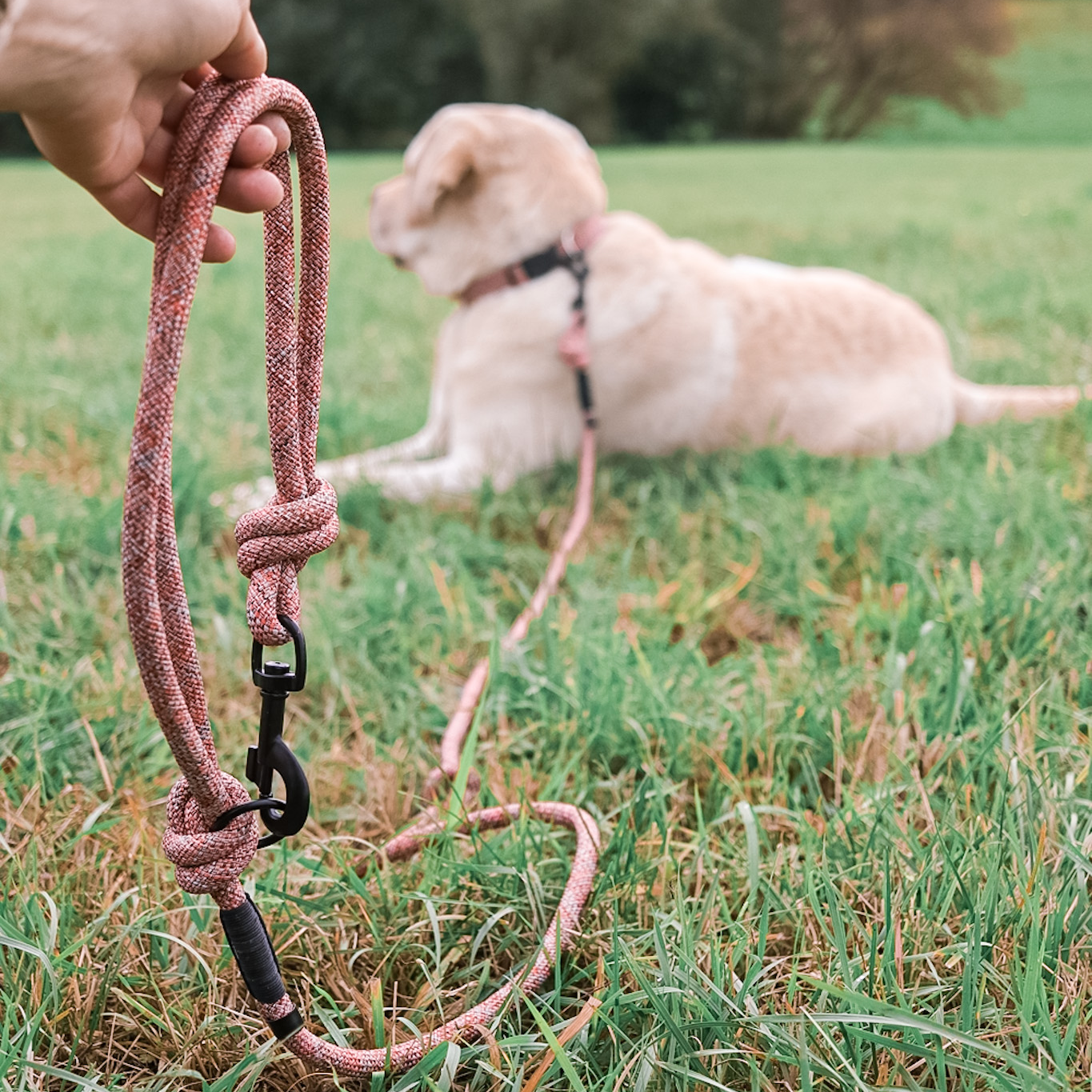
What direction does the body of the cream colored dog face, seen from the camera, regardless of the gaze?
to the viewer's left

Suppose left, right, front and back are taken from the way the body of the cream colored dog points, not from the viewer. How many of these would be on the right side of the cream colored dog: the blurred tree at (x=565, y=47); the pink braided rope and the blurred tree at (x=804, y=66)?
2

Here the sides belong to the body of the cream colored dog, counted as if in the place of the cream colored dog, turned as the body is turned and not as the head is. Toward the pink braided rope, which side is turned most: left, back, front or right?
left

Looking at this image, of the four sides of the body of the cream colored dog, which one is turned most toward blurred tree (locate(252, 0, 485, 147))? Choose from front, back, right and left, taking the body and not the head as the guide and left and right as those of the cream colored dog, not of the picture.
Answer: right

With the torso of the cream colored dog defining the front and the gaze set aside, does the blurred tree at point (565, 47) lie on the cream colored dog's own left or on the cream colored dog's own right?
on the cream colored dog's own right
